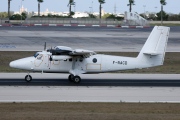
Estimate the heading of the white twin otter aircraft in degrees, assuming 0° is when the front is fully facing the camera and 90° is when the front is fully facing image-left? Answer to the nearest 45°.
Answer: approximately 90°
